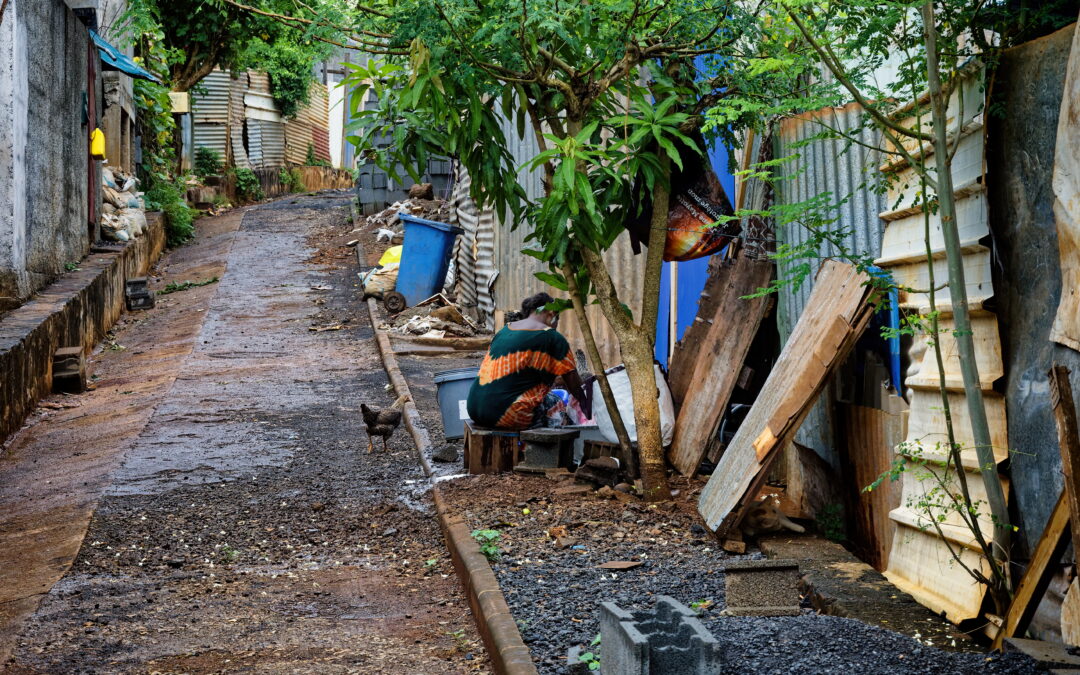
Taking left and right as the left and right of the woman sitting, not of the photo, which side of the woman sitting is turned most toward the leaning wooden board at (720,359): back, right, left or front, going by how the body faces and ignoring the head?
right

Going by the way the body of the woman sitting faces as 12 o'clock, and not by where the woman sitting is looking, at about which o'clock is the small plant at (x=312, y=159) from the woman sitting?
The small plant is roughly at 10 o'clock from the woman sitting.

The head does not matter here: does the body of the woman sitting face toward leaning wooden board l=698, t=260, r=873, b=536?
no

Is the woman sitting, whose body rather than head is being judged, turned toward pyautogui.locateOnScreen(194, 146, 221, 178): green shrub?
no

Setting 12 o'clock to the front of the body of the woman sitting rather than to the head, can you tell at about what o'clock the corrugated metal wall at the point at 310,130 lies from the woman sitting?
The corrugated metal wall is roughly at 10 o'clock from the woman sitting.

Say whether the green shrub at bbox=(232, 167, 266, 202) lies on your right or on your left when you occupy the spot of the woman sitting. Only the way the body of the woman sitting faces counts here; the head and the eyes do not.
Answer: on your left

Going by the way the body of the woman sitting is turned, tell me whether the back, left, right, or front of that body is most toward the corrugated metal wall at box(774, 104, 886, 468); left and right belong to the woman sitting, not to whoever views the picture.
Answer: right

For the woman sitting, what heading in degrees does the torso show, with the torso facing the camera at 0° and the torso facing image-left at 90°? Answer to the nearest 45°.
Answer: approximately 225°

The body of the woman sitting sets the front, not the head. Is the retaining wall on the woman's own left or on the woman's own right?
on the woman's own left

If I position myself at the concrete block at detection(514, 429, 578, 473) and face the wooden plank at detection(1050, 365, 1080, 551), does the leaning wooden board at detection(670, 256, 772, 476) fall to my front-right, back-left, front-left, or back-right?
front-left

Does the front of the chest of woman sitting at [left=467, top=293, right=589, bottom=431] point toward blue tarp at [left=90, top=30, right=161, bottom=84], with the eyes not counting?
no

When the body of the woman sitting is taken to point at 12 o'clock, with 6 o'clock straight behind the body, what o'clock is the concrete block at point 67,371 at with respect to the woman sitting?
The concrete block is roughly at 9 o'clock from the woman sitting.

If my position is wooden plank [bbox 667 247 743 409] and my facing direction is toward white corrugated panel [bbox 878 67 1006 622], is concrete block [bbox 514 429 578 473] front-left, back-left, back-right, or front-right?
front-right

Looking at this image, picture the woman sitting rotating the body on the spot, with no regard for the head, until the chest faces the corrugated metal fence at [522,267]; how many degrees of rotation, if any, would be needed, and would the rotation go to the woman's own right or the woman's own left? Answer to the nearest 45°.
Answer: approximately 45° to the woman's own left

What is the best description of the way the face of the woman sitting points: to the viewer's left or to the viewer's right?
to the viewer's right

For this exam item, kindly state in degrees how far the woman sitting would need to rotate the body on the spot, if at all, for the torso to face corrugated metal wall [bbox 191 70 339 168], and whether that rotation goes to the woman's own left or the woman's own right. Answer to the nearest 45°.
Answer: approximately 45° to the woman's own left

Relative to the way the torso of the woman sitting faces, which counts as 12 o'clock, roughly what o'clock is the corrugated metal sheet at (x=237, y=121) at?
The corrugated metal sheet is roughly at 10 o'clock from the woman sitting.

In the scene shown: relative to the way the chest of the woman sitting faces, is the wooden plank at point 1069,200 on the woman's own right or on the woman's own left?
on the woman's own right

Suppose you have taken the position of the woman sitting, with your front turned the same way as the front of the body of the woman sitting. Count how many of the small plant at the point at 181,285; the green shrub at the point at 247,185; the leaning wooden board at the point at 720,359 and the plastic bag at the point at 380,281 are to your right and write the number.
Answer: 1
